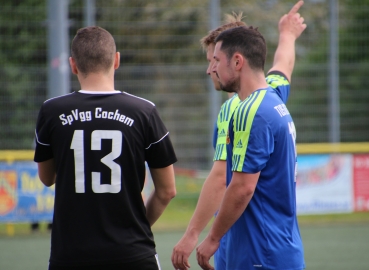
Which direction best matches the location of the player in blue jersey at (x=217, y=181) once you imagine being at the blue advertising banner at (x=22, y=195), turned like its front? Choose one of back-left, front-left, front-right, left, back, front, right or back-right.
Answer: front

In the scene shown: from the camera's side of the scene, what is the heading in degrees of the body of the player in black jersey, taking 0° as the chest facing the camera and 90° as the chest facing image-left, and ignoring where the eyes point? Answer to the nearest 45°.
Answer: approximately 180°

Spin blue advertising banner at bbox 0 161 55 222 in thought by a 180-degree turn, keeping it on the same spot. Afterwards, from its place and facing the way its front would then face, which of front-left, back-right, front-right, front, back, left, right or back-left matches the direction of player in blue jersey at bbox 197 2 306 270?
back

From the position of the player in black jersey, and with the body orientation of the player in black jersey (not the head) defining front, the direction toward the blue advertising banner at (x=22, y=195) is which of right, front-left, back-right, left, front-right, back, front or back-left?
front

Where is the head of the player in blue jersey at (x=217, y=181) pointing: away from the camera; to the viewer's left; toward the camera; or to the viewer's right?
to the viewer's left

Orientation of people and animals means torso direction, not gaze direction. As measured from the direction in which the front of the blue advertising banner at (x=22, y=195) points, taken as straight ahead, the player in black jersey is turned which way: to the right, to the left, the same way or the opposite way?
the opposite way

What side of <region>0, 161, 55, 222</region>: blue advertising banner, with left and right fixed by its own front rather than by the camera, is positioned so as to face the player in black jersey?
front

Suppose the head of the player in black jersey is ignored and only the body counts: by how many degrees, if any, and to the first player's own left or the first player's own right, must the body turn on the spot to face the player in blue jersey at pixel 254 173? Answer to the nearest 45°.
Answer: approximately 90° to the first player's own right

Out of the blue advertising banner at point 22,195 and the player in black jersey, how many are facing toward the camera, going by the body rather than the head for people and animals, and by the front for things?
1

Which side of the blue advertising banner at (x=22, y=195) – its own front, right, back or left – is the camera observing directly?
front

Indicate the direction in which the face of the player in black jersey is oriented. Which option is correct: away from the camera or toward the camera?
away from the camera

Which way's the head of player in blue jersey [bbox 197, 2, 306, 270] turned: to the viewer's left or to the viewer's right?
to the viewer's left

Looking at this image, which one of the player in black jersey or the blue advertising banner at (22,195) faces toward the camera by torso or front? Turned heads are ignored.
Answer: the blue advertising banner
